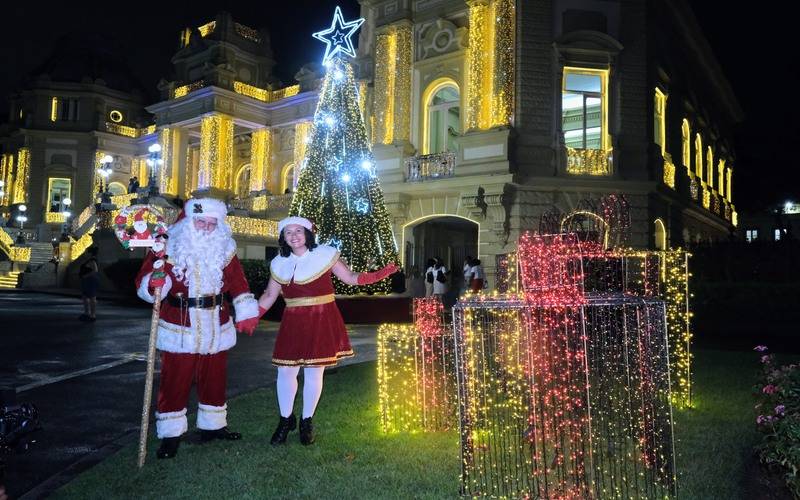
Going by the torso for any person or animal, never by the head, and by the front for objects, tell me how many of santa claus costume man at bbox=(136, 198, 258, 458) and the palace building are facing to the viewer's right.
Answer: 0

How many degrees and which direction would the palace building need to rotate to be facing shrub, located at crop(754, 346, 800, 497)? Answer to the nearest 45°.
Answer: approximately 45° to its left

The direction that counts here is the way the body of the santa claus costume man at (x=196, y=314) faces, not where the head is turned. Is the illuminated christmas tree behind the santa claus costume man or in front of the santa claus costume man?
behind

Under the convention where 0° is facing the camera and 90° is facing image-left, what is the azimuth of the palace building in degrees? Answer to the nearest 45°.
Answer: approximately 45°

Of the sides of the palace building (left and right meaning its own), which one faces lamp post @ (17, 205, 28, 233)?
right

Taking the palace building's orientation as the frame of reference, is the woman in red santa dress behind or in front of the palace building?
in front

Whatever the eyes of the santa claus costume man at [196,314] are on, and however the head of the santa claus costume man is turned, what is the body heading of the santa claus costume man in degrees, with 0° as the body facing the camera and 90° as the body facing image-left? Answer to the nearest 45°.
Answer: approximately 0°

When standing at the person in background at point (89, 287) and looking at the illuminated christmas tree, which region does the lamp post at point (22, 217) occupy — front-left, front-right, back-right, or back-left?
back-left

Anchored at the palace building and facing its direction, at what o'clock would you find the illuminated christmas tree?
The illuminated christmas tree is roughly at 1 o'clock from the palace building.

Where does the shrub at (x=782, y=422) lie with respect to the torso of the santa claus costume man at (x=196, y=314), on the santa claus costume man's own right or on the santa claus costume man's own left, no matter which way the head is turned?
on the santa claus costume man's own left

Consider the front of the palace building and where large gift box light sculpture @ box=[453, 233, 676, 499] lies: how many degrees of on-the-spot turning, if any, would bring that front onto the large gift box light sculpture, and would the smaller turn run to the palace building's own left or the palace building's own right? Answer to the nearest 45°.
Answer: approximately 45° to the palace building's own left

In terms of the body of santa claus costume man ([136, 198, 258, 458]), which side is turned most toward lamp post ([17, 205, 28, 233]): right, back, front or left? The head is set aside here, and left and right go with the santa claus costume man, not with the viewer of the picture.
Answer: back
